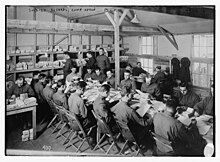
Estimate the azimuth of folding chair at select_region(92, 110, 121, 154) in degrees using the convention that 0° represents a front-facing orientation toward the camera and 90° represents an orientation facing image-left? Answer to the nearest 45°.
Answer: approximately 225°

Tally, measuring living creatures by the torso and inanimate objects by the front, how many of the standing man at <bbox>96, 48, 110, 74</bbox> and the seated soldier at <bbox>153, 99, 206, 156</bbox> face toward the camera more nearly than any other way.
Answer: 1

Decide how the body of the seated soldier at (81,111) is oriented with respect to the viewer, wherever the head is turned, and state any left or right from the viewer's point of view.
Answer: facing away from the viewer and to the right of the viewer

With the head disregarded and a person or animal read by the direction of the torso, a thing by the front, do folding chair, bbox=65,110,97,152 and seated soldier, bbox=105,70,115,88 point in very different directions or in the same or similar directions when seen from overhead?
very different directions
